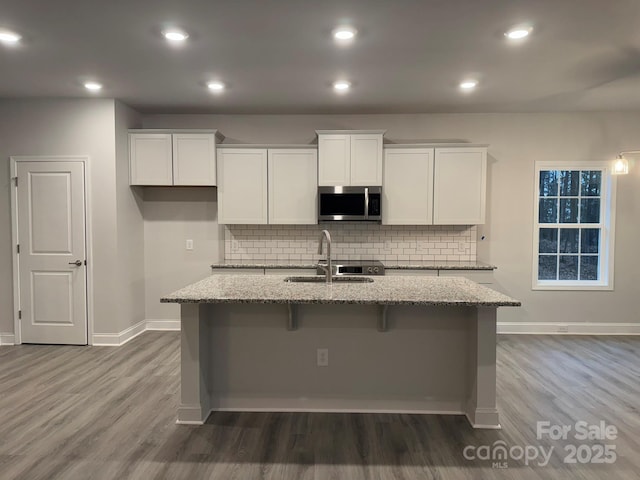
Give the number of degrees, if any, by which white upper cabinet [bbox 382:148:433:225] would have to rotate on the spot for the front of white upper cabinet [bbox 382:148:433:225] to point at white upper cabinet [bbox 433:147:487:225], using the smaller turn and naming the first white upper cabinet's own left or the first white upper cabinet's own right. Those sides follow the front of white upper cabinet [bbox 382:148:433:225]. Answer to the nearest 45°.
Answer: approximately 90° to the first white upper cabinet's own left

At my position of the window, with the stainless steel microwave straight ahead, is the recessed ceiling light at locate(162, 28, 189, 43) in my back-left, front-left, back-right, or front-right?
front-left

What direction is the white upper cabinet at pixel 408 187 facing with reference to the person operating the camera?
facing the viewer

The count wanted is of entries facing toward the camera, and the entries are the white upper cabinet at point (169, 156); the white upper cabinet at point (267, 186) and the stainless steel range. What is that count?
3

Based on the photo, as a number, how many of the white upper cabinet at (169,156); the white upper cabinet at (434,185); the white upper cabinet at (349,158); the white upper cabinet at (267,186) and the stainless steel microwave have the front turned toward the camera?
5

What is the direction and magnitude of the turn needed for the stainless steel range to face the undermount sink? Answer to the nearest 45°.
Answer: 0° — it already faces it

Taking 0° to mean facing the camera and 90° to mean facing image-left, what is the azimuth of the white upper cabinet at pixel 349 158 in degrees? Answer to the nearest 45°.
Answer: approximately 0°

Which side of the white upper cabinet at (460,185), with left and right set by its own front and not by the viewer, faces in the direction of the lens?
front

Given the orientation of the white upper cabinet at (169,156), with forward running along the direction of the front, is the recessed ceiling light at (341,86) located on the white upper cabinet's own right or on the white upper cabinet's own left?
on the white upper cabinet's own left

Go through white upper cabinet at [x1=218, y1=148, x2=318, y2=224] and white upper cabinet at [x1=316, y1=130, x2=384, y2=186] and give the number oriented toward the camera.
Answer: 2

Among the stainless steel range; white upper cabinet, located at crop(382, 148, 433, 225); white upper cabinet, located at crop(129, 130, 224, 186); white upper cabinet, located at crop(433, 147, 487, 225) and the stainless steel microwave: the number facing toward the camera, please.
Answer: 5

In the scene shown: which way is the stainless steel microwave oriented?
toward the camera

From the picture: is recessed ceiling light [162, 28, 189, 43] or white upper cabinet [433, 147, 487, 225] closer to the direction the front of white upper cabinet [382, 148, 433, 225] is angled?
the recessed ceiling light

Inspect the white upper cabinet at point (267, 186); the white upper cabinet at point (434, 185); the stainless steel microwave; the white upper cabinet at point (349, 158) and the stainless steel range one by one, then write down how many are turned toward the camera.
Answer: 5

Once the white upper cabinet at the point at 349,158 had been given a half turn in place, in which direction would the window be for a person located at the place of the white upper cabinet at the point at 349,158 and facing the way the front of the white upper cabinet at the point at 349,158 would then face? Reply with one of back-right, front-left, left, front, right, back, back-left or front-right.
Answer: right

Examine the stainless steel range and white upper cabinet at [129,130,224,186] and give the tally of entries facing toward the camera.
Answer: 2

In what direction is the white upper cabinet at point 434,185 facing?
toward the camera

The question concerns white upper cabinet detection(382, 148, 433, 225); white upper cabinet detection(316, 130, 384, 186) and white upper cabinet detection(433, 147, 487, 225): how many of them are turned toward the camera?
3
